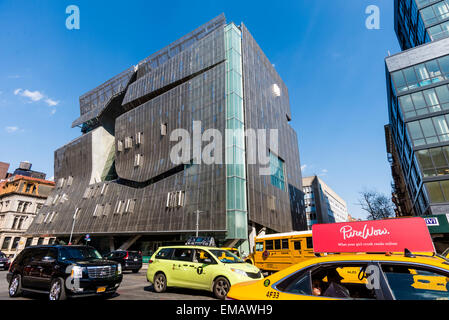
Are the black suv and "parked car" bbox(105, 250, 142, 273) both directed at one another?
no

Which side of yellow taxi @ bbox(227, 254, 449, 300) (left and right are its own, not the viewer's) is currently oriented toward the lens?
right

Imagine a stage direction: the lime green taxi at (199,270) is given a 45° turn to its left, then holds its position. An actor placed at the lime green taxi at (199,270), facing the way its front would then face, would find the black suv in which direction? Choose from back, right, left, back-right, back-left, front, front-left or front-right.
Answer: back

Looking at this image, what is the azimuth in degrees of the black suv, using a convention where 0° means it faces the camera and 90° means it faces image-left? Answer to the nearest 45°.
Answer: approximately 315°

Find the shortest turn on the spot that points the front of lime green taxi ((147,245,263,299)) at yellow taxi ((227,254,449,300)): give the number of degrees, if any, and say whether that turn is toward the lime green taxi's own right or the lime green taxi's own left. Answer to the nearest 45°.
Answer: approximately 45° to the lime green taxi's own right

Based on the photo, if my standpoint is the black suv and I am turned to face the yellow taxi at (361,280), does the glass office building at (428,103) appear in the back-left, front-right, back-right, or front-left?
front-left

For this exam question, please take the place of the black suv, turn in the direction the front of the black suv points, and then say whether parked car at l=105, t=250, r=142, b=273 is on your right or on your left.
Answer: on your left

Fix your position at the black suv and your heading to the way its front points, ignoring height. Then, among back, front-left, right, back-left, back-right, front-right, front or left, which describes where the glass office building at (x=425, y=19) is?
front-left

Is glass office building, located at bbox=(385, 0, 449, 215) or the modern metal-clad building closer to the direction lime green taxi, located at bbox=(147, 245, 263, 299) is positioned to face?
the glass office building

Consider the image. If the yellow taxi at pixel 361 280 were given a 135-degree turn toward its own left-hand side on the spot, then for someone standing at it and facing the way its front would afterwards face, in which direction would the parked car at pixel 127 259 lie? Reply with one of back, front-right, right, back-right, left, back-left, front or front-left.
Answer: front
